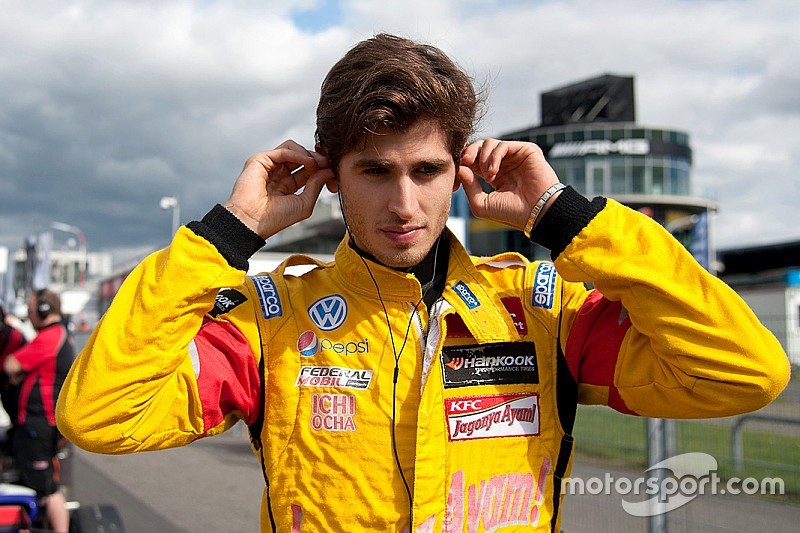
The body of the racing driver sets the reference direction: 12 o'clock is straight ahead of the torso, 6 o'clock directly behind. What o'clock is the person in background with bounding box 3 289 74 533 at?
The person in background is roughly at 5 o'clock from the racing driver.

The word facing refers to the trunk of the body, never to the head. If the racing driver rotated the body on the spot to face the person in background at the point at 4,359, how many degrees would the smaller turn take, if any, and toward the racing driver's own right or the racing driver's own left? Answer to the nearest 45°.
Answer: approximately 135° to the racing driver's own right

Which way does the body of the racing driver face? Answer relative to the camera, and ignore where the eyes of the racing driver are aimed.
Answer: toward the camera

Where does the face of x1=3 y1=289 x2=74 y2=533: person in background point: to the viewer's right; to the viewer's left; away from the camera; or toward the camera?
to the viewer's left
